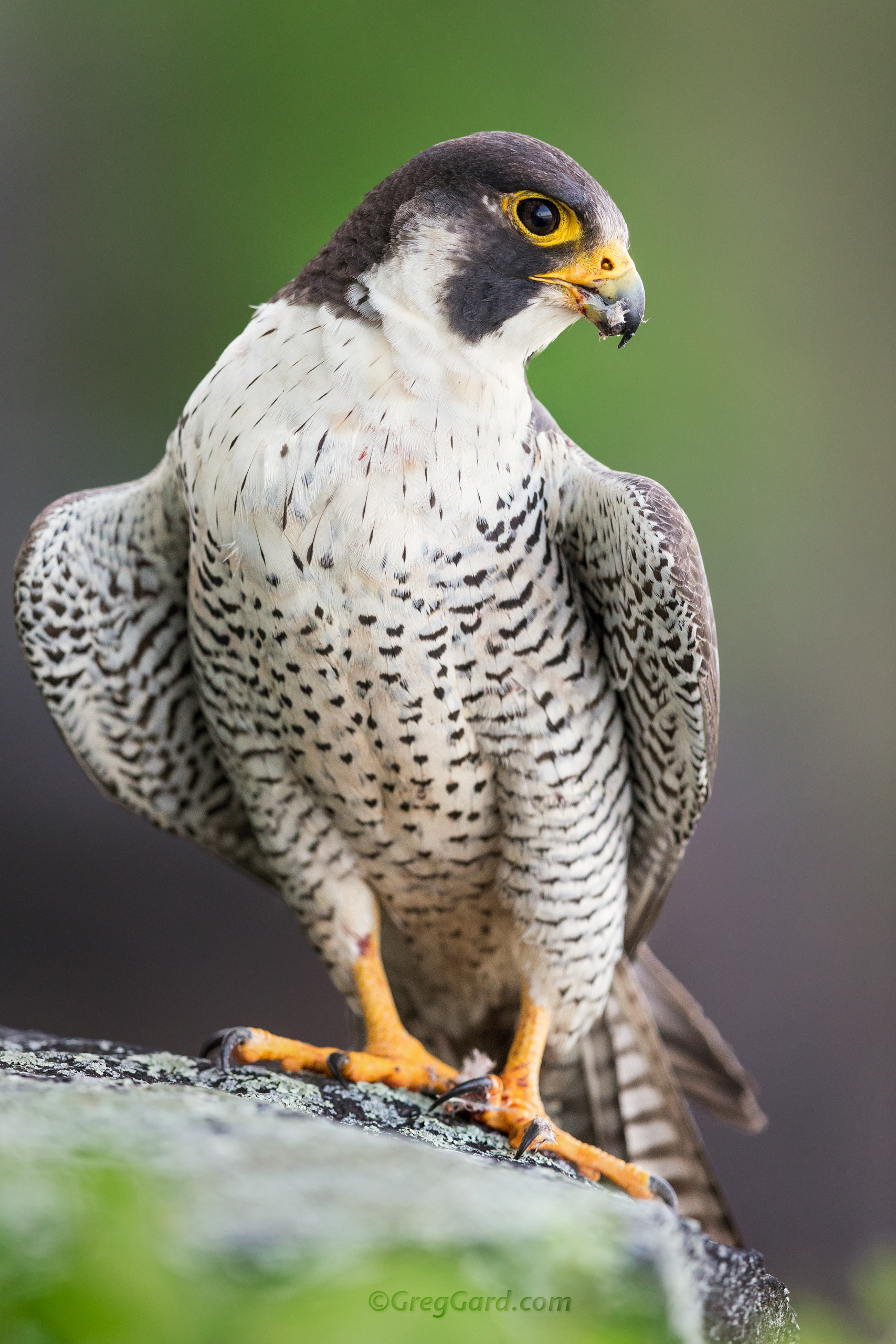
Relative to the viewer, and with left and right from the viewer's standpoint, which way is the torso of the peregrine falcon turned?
facing the viewer
